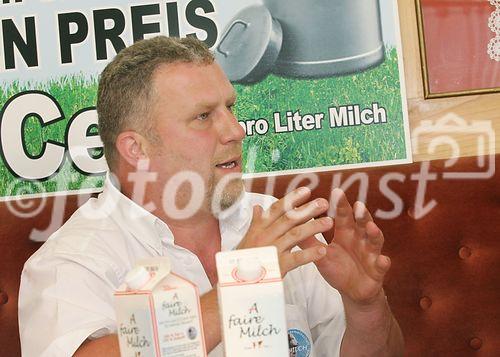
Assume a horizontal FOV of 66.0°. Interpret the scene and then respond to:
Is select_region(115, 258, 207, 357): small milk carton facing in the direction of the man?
no

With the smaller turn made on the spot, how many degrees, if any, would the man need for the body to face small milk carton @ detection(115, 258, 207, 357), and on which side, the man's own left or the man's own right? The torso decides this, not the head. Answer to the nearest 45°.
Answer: approximately 45° to the man's own right

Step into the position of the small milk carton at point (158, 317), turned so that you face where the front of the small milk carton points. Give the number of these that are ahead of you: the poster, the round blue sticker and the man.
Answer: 0

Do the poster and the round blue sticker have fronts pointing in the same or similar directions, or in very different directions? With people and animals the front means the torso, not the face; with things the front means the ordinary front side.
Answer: same or similar directions

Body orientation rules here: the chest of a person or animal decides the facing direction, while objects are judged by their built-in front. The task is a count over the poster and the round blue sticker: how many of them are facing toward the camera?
2

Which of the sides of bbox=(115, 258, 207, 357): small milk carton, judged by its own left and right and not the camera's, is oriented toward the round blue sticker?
back

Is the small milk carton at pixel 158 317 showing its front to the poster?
no

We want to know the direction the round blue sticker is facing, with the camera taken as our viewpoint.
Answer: facing the viewer

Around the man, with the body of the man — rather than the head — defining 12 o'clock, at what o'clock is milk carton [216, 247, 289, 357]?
The milk carton is roughly at 1 o'clock from the man.

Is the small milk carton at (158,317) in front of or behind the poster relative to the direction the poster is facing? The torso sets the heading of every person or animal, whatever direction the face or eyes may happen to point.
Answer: in front

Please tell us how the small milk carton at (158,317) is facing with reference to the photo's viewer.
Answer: facing the viewer and to the left of the viewer

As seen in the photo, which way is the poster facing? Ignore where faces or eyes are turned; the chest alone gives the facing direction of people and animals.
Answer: toward the camera
